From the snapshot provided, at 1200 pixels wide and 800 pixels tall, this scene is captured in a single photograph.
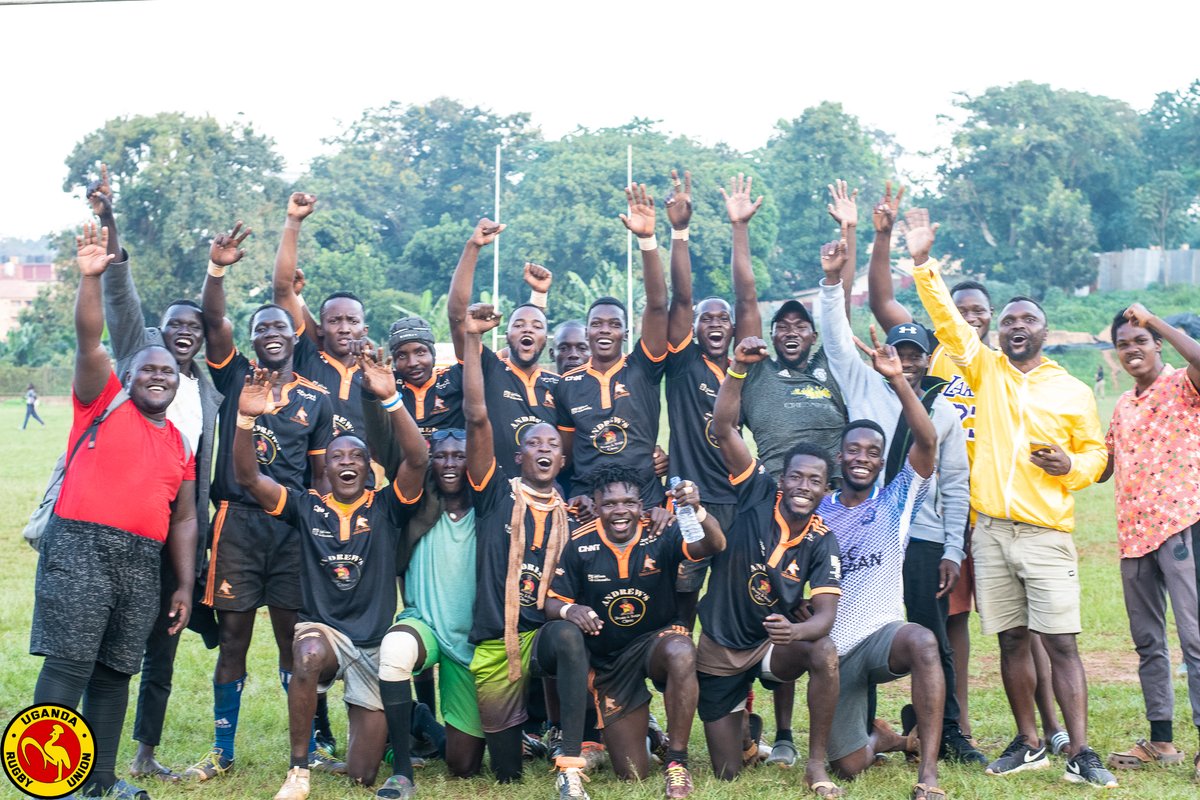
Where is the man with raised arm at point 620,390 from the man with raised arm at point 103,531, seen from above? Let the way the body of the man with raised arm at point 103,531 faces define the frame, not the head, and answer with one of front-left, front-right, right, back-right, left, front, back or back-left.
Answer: front-left

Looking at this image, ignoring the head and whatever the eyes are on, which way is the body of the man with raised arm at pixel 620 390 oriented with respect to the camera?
toward the camera

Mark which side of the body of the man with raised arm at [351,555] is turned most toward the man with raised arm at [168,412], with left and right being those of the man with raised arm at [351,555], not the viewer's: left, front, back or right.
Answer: right

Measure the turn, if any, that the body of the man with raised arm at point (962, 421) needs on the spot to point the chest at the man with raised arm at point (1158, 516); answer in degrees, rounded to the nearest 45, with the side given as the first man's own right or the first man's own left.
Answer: approximately 90° to the first man's own left

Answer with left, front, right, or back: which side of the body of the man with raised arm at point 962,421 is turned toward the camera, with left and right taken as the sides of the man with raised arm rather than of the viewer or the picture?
front

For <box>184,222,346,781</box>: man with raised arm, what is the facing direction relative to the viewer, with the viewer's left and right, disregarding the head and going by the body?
facing the viewer
